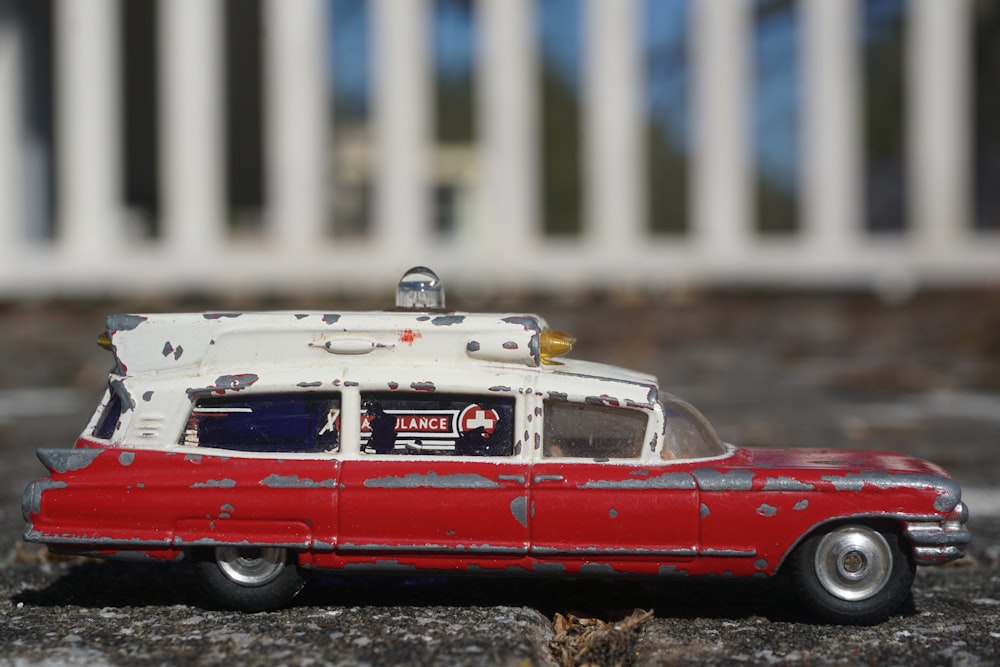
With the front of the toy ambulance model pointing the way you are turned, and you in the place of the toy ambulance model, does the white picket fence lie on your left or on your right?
on your left

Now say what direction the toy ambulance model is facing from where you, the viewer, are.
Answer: facing to the right of the viewer
